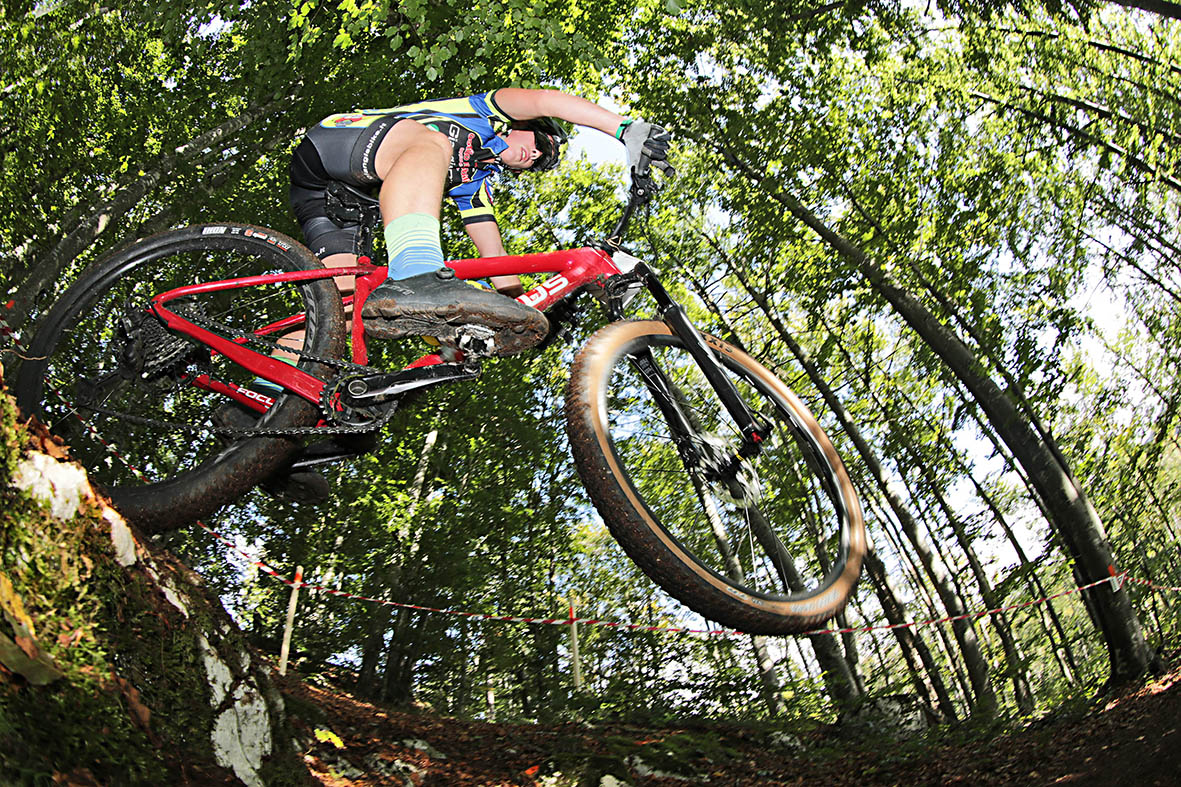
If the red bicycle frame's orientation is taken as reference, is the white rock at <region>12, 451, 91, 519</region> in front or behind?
behind

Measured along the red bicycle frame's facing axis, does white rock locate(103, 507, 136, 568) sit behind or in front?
behind

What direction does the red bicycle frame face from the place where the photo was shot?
facing to the right of the viewer

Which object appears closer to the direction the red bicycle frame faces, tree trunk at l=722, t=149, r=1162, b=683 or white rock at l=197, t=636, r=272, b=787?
the tree trunk
